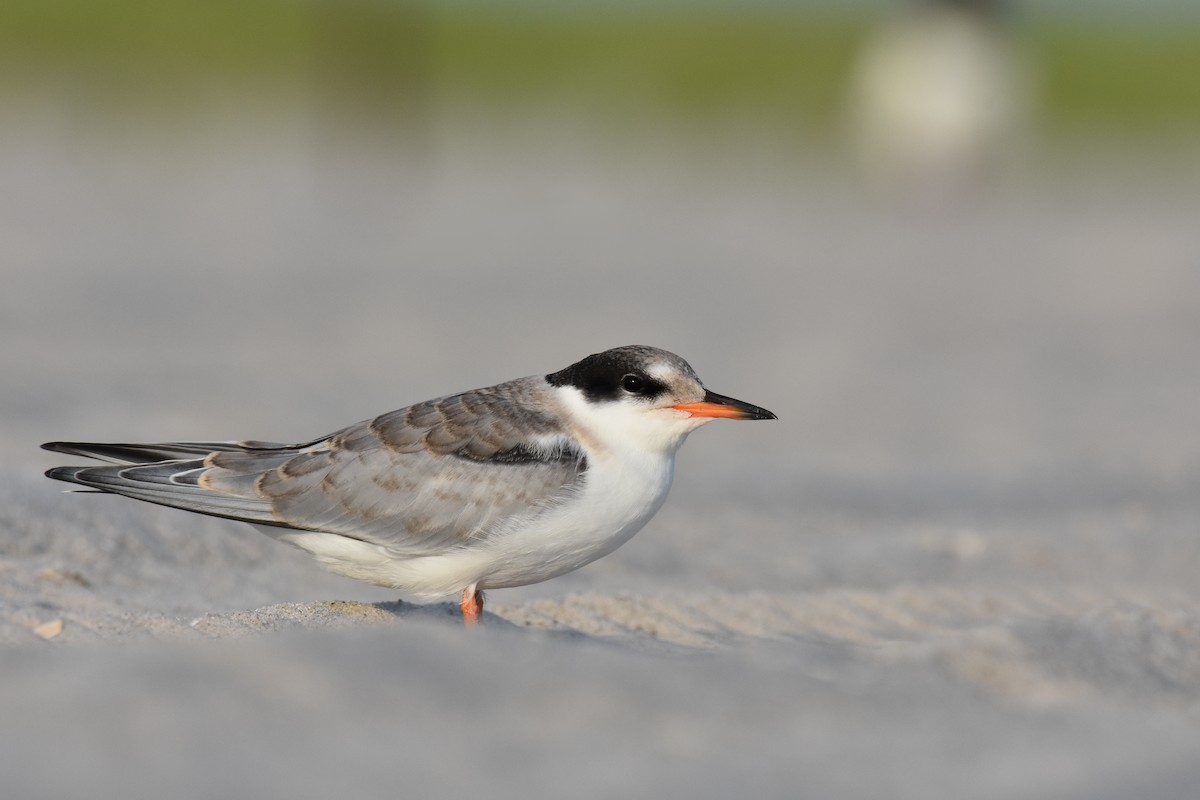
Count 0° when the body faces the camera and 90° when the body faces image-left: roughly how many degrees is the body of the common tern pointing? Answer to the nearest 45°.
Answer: approximately 270°
